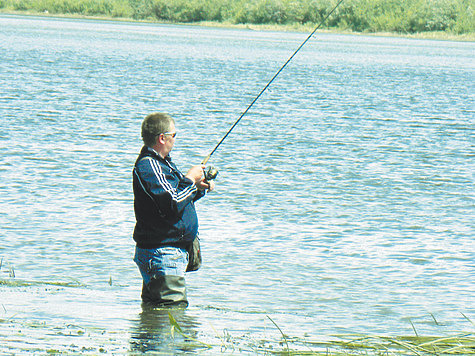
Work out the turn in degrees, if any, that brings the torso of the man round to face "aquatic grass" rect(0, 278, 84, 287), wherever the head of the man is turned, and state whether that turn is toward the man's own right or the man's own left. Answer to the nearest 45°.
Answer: approximately 135° to the man's own left

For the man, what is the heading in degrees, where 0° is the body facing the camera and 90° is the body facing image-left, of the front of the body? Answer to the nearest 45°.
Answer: approximately 270°

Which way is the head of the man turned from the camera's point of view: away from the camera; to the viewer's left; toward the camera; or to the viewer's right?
to the viewer's right
